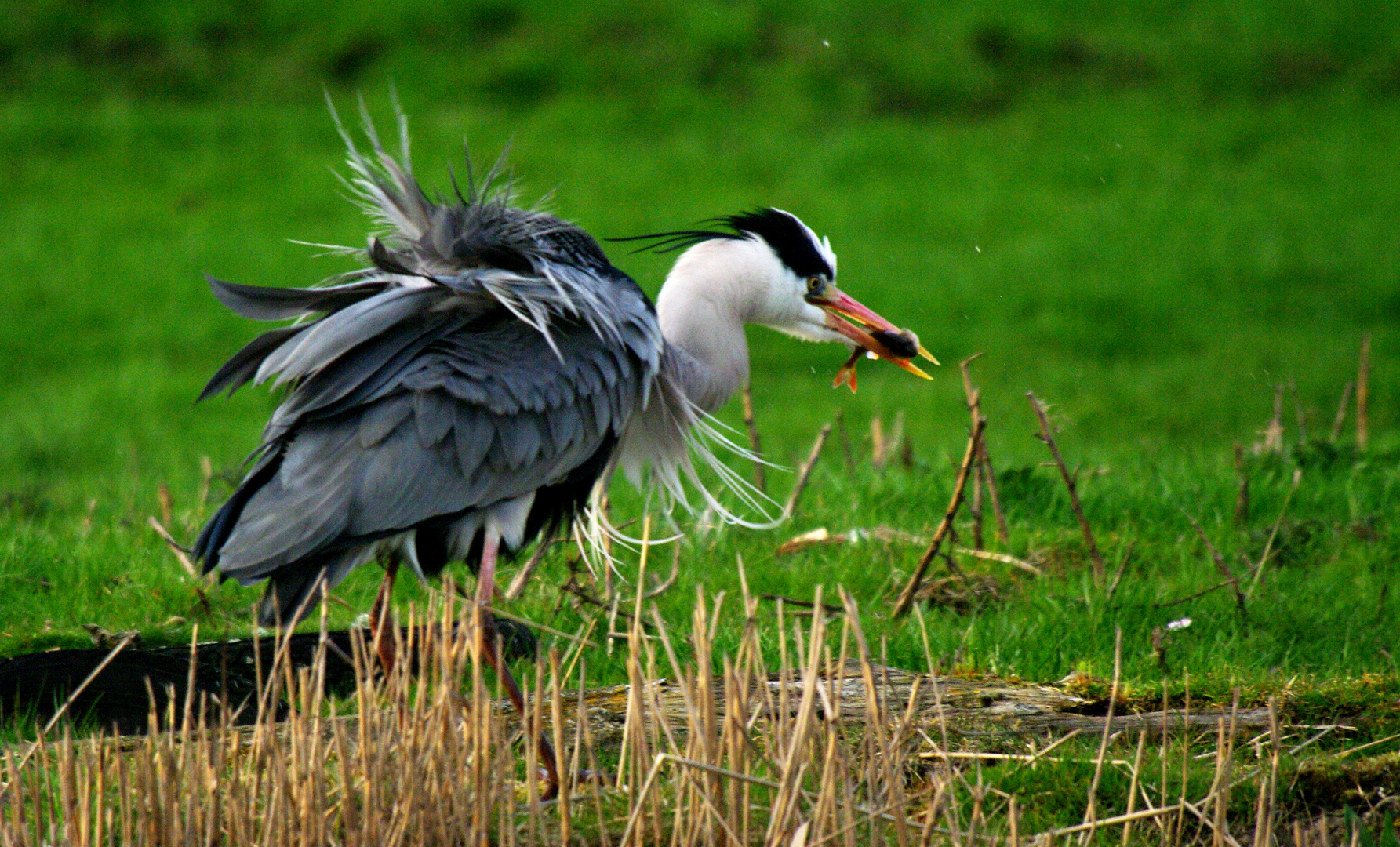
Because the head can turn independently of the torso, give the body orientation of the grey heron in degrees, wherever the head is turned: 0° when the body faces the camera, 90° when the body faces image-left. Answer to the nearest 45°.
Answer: approximately 270°

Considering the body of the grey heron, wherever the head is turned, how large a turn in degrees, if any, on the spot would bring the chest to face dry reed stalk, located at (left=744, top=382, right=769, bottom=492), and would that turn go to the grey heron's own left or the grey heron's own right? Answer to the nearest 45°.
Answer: approximately 45° to the grey heron's own left

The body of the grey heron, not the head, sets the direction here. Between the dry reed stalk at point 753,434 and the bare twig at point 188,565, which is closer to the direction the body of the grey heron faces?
the dry reed stalk

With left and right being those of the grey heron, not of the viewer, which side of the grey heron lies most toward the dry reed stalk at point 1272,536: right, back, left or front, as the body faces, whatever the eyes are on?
front

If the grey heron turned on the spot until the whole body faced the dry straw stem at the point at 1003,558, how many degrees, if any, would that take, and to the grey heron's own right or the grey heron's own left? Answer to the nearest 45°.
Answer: approximately 45° to the grey heron's own left

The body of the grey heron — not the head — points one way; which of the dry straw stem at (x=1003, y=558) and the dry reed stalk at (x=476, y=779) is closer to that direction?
the dry straw stem

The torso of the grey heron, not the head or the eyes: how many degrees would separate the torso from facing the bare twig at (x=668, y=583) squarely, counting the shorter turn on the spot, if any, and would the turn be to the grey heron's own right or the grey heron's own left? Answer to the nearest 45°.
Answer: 0° — it already faces it

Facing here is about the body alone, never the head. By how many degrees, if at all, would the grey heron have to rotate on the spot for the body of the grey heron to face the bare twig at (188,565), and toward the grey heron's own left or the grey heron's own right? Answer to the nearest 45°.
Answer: approximately 135° to the grey heron's own left

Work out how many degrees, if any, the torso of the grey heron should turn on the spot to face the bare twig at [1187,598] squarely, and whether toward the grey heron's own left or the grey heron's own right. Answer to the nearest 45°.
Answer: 0° — it already faces it

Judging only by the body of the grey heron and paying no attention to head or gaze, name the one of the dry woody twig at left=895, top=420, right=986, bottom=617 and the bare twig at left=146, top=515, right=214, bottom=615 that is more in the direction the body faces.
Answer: the dry woody twig

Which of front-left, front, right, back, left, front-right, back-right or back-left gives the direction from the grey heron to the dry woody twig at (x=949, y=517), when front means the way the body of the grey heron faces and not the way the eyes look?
front

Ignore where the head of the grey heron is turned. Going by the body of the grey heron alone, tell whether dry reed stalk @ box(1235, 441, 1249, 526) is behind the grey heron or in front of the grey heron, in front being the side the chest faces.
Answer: in front

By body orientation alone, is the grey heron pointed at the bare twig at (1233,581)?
yes
